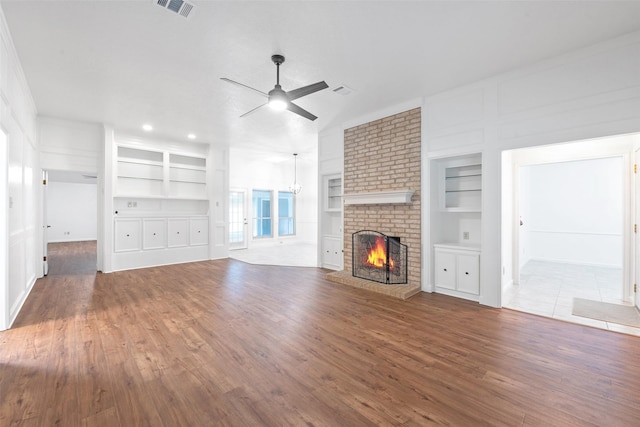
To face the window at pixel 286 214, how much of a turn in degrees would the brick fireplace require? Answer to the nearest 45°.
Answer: approximately 90° to its right

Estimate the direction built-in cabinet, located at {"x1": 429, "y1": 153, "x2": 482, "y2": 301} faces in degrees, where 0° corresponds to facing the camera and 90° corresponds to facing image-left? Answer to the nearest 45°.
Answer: approximately 45°

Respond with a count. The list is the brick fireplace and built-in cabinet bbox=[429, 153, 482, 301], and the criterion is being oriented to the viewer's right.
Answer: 0

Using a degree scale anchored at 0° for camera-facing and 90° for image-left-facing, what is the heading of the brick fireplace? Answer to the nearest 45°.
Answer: approximately 45°

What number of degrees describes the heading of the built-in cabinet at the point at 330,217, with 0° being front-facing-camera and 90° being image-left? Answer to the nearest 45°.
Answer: approximately 45°

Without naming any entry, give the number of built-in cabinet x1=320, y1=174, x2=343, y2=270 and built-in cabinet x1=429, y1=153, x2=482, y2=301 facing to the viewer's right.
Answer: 0

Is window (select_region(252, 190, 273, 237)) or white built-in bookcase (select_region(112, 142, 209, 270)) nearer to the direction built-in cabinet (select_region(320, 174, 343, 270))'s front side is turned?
the white built-in bookcase

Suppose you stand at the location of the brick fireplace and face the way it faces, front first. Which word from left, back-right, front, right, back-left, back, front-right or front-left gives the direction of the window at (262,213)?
right

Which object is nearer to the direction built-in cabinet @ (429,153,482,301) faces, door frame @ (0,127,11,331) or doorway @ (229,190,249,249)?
the door frame
